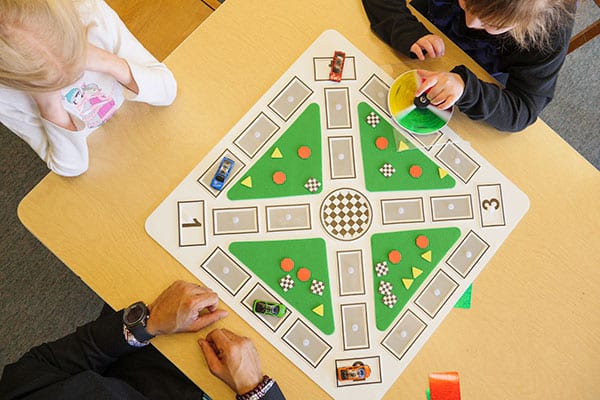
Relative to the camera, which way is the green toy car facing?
to the viewer's right

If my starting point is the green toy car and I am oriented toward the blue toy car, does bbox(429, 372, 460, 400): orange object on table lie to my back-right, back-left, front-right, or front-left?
back-right
